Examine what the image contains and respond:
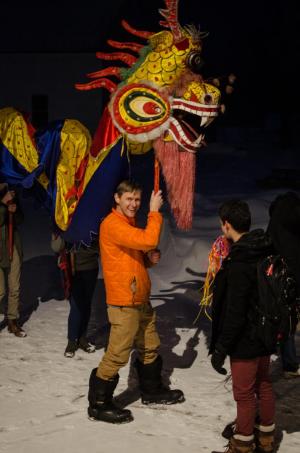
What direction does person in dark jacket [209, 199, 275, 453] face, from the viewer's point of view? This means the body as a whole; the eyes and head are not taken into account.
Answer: to the viewer's left

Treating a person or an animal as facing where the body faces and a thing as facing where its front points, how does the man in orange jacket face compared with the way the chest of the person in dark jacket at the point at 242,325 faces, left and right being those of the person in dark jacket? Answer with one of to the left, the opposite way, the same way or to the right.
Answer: the opposite way

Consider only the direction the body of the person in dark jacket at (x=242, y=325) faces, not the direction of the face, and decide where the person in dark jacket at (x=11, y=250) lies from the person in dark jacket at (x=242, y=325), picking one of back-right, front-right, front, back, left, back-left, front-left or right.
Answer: front-right

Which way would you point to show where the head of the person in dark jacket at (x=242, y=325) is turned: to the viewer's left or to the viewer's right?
to the viewer's left

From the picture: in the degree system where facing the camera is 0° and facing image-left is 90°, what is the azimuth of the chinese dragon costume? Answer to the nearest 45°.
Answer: approximately 270°

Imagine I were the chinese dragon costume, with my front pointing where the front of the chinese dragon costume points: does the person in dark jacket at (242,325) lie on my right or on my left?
on my right

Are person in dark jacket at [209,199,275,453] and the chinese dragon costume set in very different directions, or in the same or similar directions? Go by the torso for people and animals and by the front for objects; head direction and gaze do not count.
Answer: very different directions
